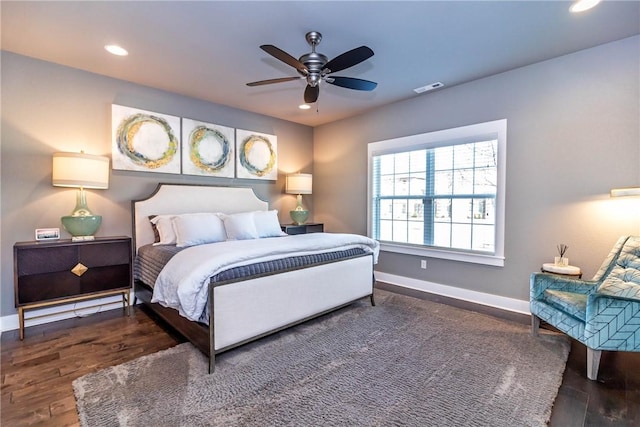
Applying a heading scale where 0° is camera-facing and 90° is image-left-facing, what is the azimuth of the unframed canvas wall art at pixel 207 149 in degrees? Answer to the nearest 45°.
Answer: approximately 315°

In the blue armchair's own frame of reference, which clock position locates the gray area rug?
The gray area rug is roughly at 12 o'clock from the blue armchair.

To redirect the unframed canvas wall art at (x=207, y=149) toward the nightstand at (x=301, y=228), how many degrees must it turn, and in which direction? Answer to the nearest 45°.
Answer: approximately 45° to its left

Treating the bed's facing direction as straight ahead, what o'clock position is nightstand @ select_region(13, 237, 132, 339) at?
The nightstand is roughly at 5 o'clock from the bed.

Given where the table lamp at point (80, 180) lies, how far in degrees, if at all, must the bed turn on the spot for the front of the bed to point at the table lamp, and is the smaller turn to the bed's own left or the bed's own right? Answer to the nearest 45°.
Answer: approximately 180°
